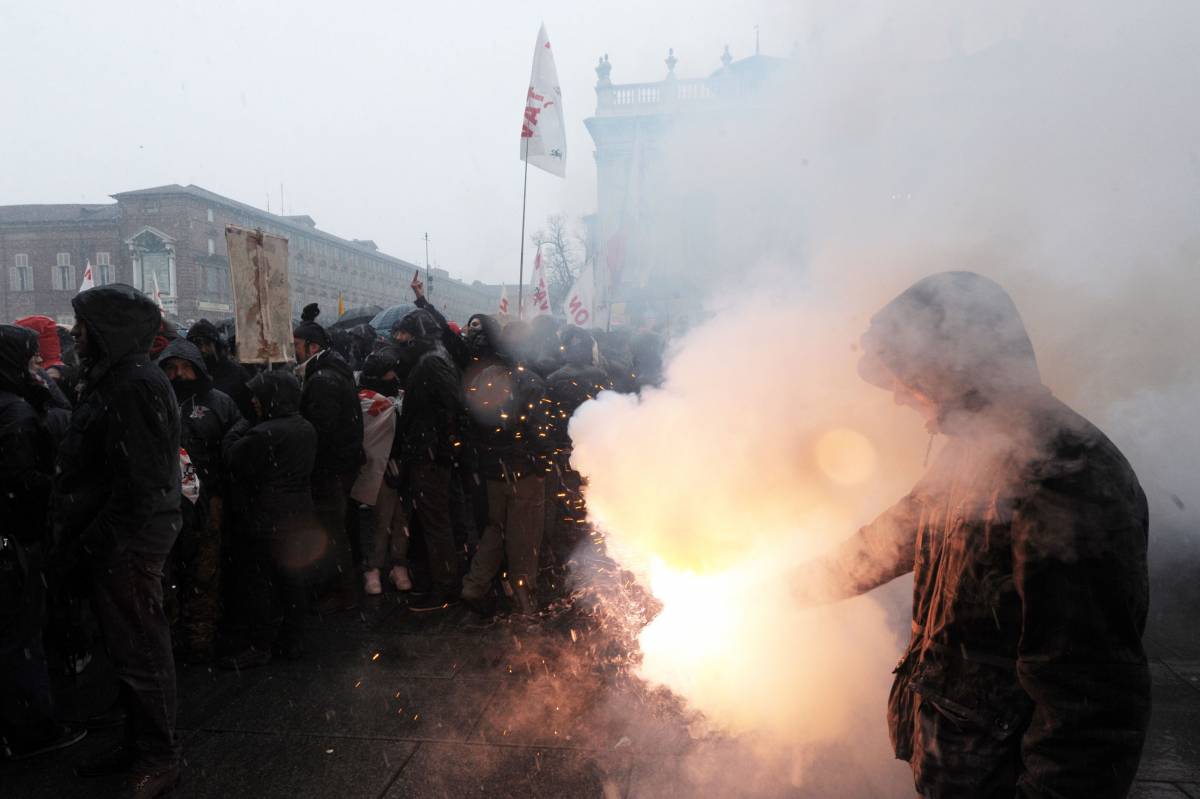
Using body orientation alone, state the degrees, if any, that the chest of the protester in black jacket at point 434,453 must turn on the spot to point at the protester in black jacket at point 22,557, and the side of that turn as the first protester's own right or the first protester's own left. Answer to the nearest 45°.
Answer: approximately 45° to the first protester's own left

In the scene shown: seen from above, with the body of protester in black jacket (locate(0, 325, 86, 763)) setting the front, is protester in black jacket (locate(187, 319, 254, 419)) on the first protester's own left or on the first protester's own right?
on the first protester's own left

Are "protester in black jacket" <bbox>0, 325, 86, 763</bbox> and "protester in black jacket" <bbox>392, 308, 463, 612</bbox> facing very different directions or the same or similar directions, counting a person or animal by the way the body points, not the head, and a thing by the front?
very different directions

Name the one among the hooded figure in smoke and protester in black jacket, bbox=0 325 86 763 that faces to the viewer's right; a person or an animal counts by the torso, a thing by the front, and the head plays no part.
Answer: the protester in black jacket

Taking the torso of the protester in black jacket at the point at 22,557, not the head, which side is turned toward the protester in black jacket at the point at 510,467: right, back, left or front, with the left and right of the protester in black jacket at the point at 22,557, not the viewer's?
front

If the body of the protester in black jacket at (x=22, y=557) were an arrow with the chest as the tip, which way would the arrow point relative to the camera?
to the viewer's right

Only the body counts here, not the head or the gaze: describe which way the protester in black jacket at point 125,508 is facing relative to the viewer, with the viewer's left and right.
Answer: facing to the left of the viewer
